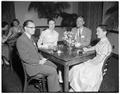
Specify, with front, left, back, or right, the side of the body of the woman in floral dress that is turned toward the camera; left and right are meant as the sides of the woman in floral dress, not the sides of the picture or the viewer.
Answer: left

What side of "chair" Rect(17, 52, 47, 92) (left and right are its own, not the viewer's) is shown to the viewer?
right

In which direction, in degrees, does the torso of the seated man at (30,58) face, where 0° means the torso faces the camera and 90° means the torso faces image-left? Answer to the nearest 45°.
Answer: approximately 270°

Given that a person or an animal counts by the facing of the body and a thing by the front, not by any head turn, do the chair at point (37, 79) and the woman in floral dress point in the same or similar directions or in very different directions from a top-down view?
very different directions

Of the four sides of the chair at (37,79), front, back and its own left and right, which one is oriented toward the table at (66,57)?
front

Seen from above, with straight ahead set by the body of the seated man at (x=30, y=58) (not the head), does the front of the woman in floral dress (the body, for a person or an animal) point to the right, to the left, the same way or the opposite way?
the opposite way

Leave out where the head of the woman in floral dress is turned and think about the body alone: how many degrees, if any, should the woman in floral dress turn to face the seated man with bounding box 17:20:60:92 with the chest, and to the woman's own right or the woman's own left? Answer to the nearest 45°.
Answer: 0° — they already face them

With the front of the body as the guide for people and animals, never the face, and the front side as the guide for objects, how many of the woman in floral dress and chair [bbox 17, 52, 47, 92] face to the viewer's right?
1

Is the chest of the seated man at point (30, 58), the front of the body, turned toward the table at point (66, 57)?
yes

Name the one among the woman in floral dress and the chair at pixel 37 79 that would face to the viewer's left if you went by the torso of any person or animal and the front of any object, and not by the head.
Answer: the woman in floral dress

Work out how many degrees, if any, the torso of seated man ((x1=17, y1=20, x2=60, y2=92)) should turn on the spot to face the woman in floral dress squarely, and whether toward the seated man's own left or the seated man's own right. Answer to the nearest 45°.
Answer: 0° — they already face them
